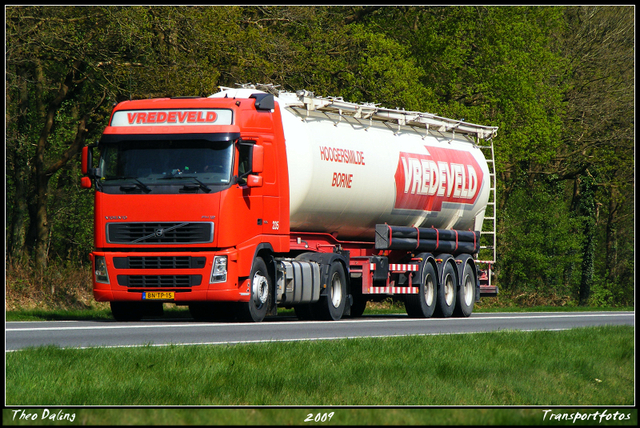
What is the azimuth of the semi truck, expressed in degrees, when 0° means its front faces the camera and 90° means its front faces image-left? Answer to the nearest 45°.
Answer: approximately 45°
